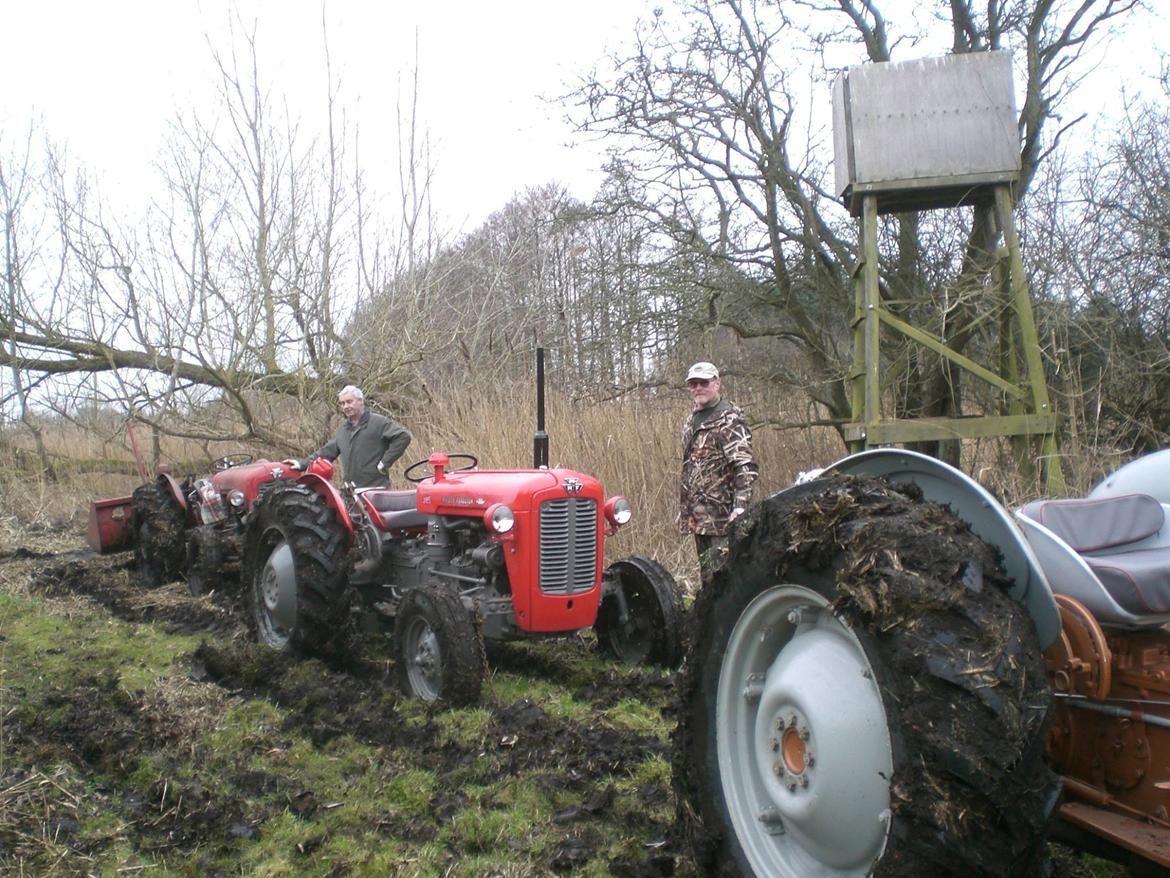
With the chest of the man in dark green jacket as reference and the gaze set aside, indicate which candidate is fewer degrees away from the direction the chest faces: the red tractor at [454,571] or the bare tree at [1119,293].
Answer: the red tractor

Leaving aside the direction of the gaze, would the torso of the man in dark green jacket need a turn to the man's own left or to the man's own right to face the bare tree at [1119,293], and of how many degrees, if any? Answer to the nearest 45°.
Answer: approximately 135° to the man's own left

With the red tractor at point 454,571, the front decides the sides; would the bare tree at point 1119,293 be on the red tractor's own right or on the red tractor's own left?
on the red tractor's own left

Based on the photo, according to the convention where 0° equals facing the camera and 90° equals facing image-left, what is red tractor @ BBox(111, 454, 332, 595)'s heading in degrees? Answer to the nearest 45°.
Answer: approximately 315°

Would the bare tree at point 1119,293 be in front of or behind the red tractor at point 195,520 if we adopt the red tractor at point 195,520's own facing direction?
in front

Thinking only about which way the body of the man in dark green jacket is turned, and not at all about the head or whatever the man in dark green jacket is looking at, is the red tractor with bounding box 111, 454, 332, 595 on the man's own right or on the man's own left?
on the man's own right

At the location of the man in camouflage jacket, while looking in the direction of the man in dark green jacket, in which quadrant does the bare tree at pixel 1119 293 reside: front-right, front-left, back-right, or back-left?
back-right

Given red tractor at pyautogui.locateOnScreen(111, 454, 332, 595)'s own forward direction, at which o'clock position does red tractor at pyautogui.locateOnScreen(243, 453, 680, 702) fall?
red tractor at pyautogui.locateOnScreen(243, 453, 680, 702) is roughly at 1 o'clock from red tractor at pyautogui.locateOnScreen(111, 454, 332, 595).
